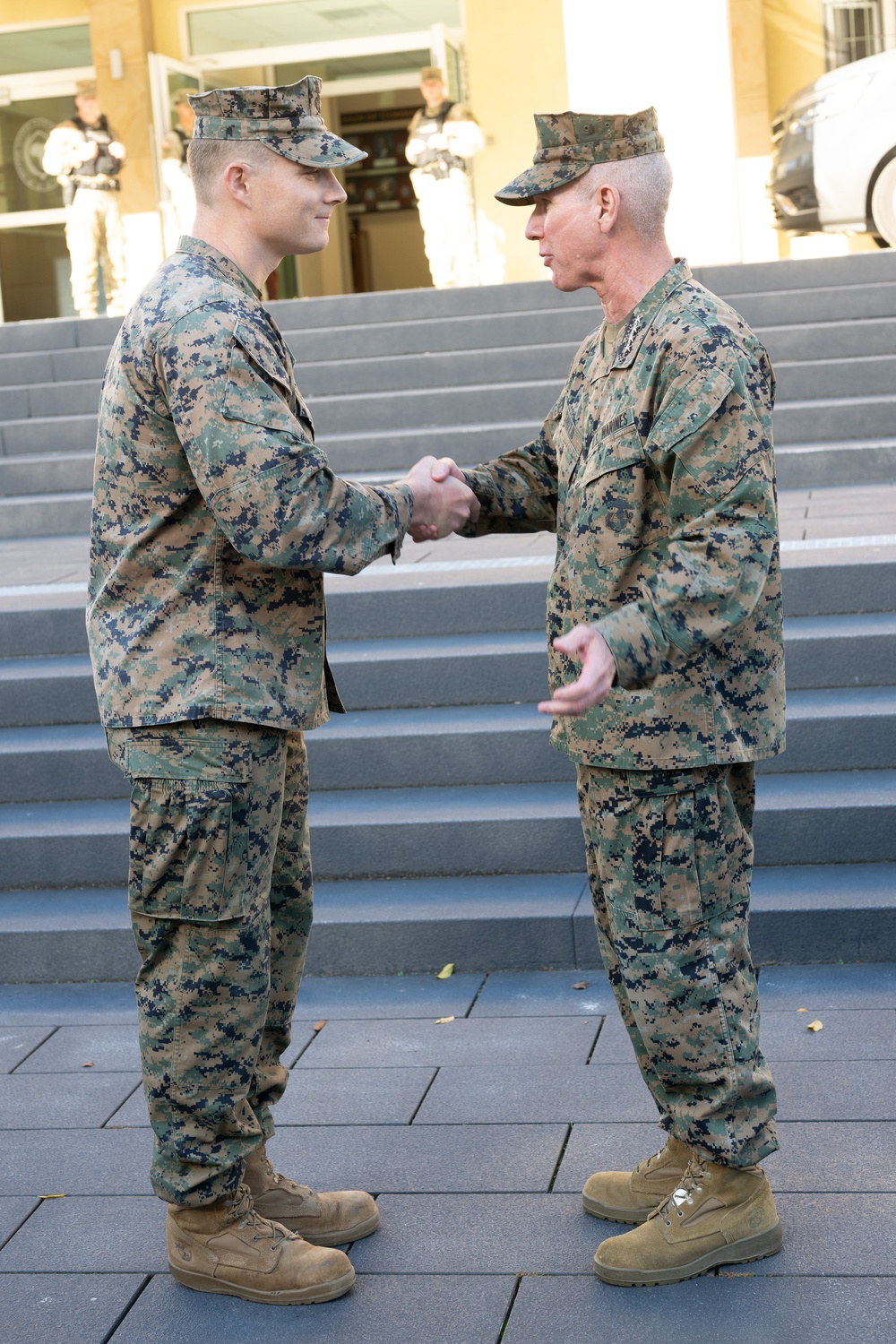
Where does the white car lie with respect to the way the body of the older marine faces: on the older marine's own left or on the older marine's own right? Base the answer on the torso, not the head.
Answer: on the older marine's own right

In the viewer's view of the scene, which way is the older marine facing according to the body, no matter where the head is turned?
to the viewer's left
